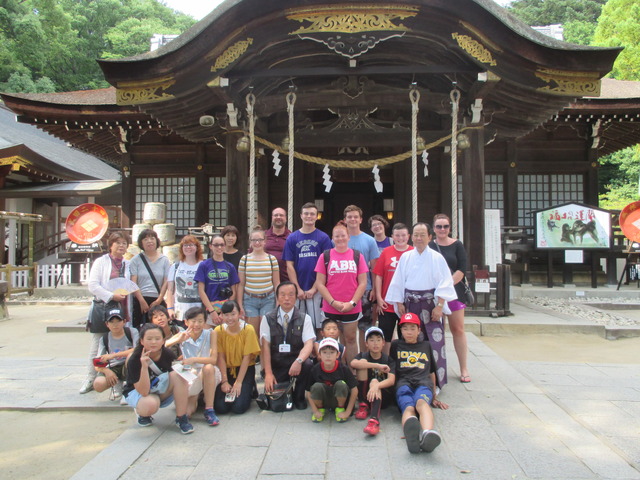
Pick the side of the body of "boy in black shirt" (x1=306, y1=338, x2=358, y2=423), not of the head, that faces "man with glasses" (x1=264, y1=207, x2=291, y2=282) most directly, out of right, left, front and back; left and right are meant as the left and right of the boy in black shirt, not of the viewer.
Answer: back

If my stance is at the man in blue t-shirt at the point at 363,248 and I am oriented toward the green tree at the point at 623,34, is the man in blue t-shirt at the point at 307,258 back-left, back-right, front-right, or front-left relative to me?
back-left

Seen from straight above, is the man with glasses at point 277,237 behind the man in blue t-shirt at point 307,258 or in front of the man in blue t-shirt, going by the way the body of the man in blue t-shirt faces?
behind

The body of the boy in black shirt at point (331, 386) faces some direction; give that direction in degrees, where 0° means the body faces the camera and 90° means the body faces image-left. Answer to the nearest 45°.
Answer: approximately 0°

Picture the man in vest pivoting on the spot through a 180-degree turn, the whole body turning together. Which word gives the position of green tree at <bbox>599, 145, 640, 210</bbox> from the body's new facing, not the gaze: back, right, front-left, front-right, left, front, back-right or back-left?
front-right

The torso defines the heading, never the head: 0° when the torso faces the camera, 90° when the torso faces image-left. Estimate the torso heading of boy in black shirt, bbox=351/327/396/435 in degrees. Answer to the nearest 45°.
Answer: approximately 0°

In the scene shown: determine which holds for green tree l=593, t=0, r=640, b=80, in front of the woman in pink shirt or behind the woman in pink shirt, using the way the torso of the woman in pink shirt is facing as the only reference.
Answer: behind
